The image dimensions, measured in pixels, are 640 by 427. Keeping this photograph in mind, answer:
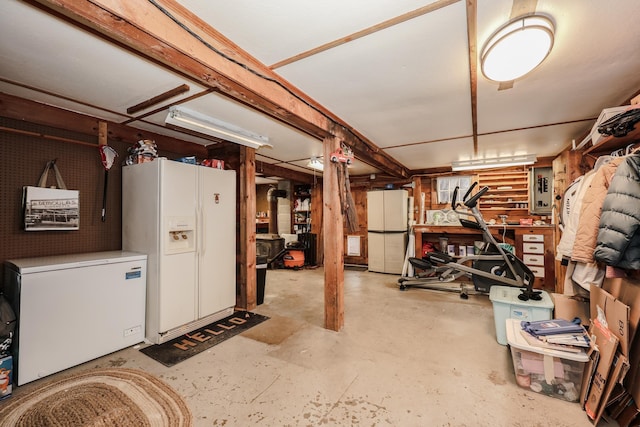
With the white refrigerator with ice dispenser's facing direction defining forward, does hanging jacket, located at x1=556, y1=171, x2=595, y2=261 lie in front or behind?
in front

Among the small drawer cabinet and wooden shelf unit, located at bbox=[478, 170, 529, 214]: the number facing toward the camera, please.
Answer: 2

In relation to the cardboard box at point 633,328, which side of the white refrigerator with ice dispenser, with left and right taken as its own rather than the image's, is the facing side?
front

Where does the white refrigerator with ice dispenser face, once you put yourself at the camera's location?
facing the viewer and to the right of the viewer

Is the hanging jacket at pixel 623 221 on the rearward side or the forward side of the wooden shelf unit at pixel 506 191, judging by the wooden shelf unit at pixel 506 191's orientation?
on the forward side

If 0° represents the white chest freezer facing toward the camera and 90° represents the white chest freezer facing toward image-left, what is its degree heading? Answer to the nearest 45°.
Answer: approximately 315°
